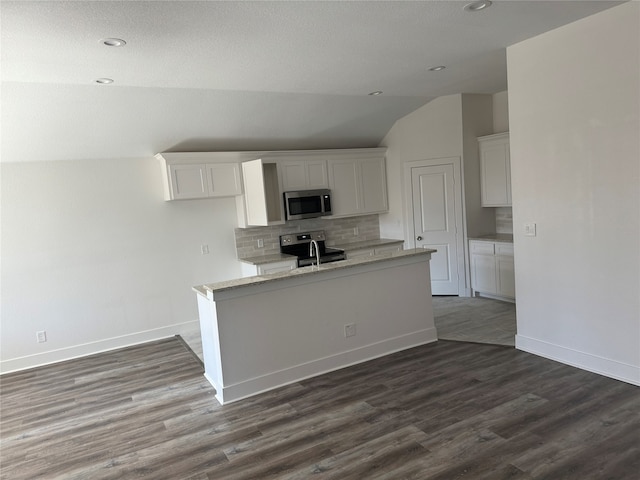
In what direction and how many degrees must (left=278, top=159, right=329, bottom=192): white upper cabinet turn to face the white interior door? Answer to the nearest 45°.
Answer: approximately 90° to its left

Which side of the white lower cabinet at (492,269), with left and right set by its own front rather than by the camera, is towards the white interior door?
right

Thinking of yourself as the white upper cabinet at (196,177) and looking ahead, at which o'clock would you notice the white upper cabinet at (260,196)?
the white upper cabinet at (260,196) is roughly at 9 o'clock from the white upper cabinet at (196,177).

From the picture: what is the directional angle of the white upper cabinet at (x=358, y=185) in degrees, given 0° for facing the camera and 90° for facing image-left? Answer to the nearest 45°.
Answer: approximately 0°

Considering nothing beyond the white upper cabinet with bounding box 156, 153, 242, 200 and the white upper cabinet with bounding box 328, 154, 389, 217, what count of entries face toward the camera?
2

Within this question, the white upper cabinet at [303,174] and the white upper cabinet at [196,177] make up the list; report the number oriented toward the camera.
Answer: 2

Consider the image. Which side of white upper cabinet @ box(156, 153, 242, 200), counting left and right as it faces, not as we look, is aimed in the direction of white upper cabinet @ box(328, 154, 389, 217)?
left

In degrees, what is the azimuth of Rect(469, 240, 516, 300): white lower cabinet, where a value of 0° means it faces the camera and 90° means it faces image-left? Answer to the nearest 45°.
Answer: approximately 45°

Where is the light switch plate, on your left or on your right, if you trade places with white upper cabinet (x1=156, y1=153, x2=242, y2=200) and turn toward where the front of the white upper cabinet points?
on your left
